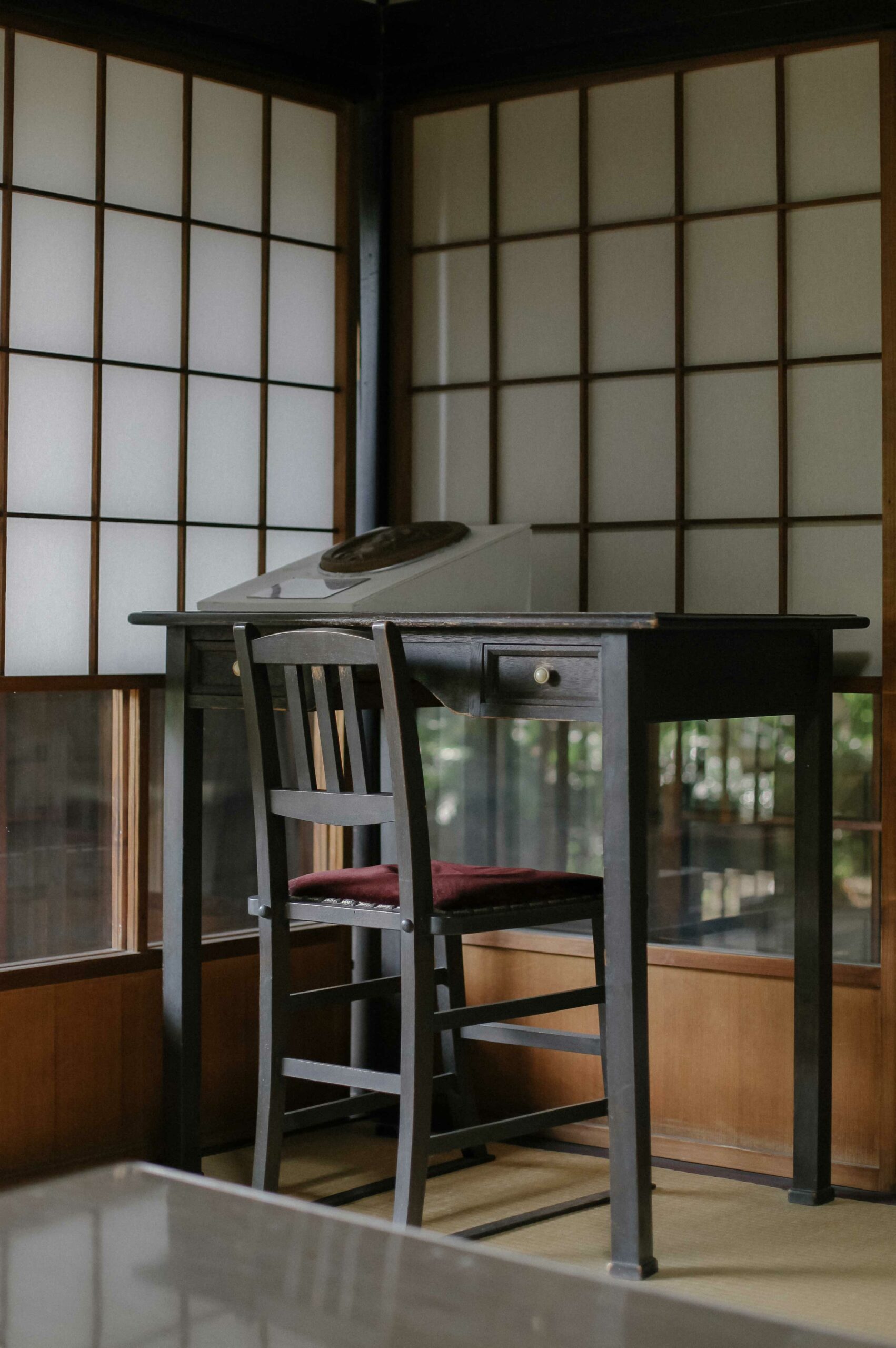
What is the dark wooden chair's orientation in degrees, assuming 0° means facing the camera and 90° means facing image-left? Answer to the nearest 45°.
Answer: approximately 225°

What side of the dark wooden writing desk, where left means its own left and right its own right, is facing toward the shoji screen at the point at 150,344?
right

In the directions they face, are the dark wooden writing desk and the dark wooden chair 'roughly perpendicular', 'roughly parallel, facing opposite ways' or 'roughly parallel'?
roughly parallel, facing opposite ways

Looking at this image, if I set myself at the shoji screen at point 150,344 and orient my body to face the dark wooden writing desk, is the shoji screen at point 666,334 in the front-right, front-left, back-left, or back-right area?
front-left

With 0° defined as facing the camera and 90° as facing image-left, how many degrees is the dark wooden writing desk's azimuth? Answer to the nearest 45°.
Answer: approximately 45°
